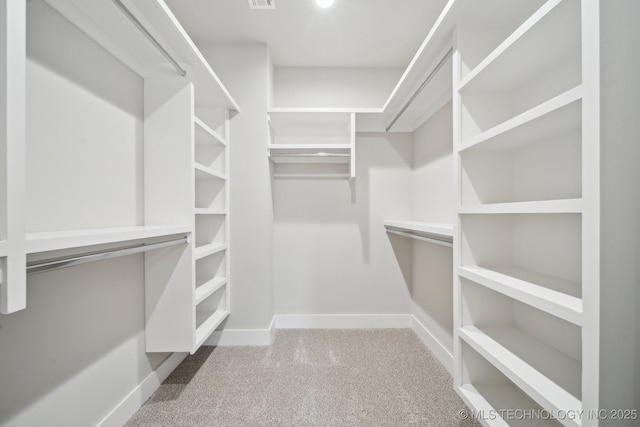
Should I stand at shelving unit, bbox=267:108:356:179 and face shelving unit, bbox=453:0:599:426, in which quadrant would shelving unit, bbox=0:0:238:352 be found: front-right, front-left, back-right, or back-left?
front-right

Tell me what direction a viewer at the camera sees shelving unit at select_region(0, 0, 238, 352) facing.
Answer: facing the viewer and to the right of the viewer

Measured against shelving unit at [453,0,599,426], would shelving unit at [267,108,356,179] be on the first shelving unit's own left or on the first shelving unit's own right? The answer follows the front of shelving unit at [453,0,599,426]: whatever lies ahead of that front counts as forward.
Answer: on the first shelving unit's own right

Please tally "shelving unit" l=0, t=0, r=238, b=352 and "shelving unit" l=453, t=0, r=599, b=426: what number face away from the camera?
0

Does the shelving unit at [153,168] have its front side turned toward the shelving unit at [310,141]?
no

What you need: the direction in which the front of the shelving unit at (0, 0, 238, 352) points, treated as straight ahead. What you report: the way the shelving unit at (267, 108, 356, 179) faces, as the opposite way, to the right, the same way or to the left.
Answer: to the right

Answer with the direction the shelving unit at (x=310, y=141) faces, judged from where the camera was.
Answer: facing the viewer

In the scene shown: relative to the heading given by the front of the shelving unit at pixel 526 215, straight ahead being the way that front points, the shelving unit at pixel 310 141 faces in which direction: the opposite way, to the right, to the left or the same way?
to the left

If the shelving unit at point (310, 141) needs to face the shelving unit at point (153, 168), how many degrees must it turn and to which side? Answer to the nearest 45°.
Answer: approximately 45° to its right

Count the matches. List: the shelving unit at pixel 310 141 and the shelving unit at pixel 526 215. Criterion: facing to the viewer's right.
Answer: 0

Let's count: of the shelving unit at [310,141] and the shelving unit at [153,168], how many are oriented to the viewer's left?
0

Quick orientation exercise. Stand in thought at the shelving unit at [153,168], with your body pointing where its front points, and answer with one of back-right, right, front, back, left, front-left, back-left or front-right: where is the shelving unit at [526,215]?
front

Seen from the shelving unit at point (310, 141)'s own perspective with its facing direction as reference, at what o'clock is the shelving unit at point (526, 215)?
the shelving unit at point (526, 215) is roughly at 11 o'clock from the shelving unit at point (310, 141).
